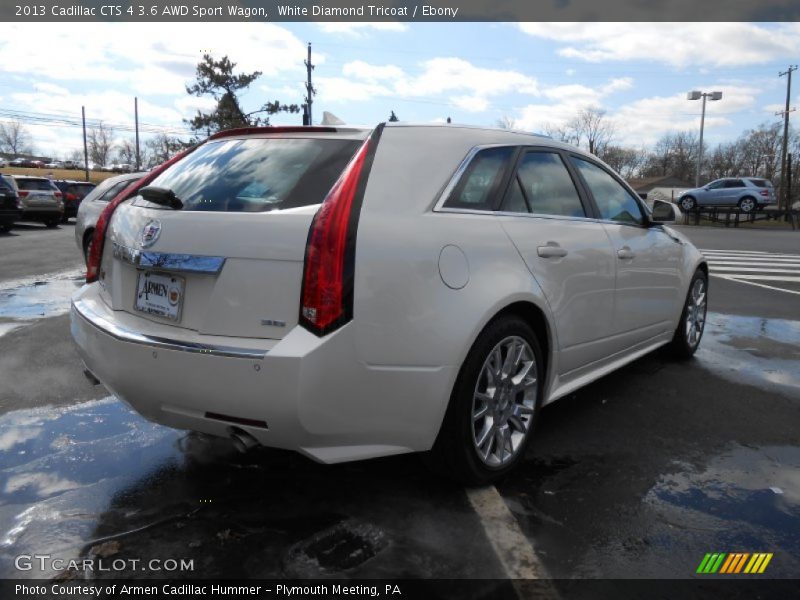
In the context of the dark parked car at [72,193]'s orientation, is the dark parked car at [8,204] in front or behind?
behind

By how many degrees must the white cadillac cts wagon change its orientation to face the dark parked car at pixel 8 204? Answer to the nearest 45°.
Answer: approximately 90° to its left

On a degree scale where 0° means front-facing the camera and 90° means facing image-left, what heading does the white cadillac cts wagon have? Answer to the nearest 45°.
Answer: approximately 225°

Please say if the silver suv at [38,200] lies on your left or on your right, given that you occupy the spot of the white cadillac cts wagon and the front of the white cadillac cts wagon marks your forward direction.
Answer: on your left

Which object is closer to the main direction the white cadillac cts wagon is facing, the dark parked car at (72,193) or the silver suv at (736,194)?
the silver suv

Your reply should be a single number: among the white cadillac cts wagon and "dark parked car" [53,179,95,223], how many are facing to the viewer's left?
0

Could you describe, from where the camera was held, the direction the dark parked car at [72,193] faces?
facing away from the viewer and to the right of the viewer

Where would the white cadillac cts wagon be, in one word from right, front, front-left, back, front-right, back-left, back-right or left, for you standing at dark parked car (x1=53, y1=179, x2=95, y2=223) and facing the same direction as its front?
back-right

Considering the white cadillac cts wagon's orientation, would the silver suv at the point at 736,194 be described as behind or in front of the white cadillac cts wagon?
in front
